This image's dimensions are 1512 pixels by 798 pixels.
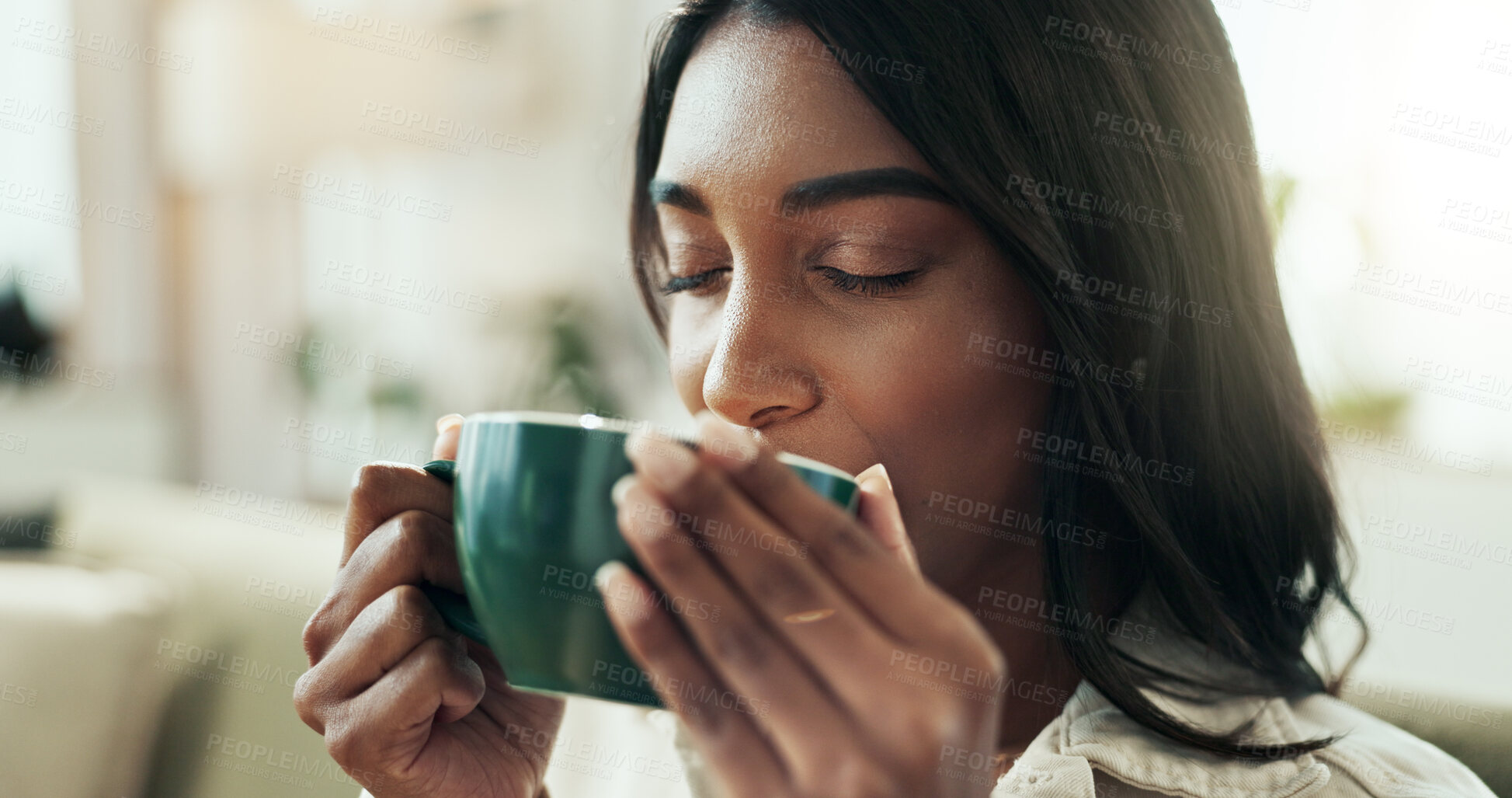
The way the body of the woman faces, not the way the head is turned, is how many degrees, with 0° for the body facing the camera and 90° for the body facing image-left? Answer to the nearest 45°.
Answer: approximately 45°
